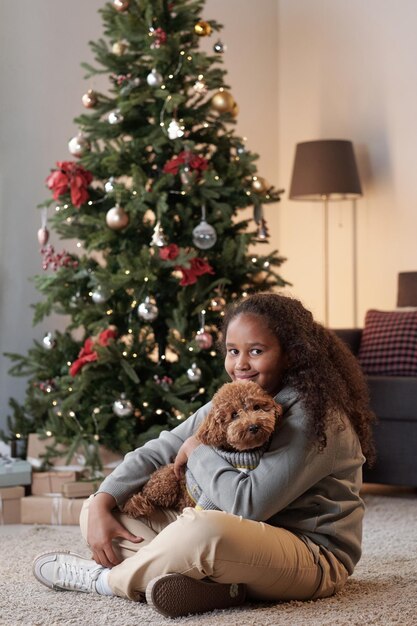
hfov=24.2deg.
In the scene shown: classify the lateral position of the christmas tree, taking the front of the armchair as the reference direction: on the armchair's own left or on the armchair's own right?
on the armchair's own right

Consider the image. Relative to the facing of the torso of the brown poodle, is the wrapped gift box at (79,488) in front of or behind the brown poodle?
behind

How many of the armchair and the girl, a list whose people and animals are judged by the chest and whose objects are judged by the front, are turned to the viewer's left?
1

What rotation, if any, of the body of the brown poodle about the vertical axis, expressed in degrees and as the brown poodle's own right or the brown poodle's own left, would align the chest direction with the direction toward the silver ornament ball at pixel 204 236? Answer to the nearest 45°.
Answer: approximately 135° to the brown poodle's own left

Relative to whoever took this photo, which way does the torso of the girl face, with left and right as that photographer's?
facing to the left of the viewer

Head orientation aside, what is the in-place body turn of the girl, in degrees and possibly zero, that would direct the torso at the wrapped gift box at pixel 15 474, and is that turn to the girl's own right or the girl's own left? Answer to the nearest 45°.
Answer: approximately 45° to the girl's own right
